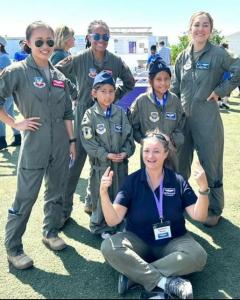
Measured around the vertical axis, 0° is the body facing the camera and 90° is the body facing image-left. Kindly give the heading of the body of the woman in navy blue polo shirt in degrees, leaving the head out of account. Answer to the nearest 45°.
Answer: approximately 0°

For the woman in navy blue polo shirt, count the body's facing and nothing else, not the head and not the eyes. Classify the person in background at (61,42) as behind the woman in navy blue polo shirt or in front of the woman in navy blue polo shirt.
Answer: behind

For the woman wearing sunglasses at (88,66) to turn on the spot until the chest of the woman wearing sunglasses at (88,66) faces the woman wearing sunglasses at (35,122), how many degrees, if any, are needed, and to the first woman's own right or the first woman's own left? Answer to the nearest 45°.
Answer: approximately 45° to the first woman's own right

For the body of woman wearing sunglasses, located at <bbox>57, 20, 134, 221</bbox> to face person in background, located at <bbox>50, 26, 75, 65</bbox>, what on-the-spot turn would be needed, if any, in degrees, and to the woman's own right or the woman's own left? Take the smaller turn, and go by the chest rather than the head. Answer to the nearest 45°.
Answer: approximately 135° to the woman's own right

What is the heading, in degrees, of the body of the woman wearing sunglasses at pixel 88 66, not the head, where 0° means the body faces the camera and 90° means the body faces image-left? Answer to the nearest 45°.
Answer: approximately 0°
